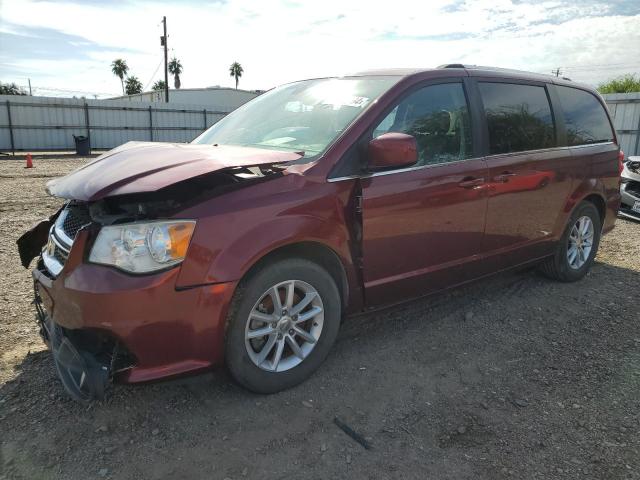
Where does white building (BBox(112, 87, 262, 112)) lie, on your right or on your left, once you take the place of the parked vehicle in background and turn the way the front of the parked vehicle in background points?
on your right

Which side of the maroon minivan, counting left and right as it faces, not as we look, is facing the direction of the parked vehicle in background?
back

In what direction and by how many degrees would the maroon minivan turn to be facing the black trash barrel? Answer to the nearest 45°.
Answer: approximately 90° to its right

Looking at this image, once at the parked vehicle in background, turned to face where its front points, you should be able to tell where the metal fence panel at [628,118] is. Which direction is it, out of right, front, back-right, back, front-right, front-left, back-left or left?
back-right

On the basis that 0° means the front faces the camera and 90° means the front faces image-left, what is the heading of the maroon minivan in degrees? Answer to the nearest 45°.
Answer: approximately 45°

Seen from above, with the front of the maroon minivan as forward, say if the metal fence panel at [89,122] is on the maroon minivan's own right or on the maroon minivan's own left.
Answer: on the maroon minivan's own right

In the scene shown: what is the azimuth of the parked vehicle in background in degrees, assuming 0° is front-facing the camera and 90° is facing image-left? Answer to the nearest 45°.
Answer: approximately 45°
